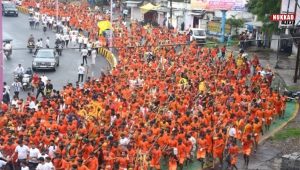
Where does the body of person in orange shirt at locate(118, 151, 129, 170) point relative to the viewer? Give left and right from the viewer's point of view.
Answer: facing the viewer

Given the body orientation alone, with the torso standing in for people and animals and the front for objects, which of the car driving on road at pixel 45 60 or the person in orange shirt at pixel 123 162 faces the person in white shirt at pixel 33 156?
the car driving on road

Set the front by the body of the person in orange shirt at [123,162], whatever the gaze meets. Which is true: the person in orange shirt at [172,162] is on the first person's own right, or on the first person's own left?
on the first person's own left

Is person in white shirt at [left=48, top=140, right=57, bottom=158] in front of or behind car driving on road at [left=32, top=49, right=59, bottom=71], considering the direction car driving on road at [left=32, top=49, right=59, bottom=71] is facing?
in front

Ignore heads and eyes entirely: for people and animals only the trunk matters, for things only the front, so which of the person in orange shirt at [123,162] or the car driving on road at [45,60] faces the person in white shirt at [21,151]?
the car driving on road

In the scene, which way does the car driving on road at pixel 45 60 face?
toward the camera

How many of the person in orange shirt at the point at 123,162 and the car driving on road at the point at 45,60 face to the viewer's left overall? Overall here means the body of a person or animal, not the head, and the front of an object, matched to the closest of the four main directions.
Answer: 0

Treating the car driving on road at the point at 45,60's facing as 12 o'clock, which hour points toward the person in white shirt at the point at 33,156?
The person in white shirt is roughly at 12 o'clock from the car driving on road.
